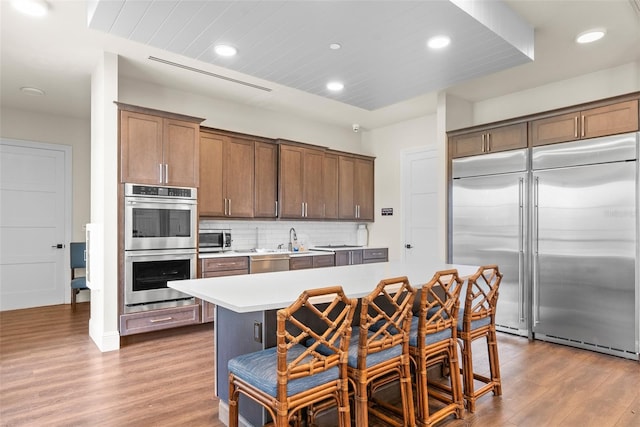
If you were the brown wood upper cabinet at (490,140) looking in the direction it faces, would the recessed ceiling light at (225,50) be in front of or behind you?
in front

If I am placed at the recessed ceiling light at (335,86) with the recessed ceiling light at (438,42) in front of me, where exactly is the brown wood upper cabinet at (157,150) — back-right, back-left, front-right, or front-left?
back-right

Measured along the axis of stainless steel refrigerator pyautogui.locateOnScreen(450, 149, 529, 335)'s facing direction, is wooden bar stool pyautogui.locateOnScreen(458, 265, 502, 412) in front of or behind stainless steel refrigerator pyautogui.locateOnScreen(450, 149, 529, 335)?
in front

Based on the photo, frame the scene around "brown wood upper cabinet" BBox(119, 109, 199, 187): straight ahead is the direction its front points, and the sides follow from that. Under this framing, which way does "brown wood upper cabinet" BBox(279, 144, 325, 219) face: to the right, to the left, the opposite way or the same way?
the same way

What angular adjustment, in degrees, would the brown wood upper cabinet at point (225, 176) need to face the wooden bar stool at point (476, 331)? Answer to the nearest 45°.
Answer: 0° — it already faces it

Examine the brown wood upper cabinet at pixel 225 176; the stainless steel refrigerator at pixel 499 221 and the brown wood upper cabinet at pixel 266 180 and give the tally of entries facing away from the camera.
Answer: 0

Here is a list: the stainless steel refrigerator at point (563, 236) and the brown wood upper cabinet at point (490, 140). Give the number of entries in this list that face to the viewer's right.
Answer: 0

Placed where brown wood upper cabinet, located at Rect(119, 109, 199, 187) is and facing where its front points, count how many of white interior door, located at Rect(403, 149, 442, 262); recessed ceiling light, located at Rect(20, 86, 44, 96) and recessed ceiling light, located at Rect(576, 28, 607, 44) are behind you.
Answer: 1

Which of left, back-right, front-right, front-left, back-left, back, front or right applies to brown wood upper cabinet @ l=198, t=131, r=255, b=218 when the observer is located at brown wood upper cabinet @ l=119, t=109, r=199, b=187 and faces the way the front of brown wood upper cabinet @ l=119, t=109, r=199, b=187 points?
left

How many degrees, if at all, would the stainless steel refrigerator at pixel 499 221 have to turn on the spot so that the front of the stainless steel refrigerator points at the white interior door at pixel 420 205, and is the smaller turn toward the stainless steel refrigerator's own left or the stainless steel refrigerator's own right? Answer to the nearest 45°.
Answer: approximately 90° to the stainless steel refrigerator's own right

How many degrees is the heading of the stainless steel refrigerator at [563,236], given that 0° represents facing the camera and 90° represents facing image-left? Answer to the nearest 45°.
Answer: approximately 45°

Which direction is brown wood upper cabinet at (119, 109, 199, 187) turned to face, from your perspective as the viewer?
facing the viewer and to the right of the viewer

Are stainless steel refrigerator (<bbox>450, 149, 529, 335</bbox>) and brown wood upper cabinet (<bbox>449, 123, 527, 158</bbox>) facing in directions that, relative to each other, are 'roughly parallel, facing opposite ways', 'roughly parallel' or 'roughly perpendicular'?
roughly parallel

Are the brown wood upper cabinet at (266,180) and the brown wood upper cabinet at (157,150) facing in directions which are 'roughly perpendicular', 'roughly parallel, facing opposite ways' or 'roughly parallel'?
roughly parallel

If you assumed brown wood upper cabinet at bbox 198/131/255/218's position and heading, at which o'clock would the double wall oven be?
The double wall oven is roughly at 3 o'clock from the brown wood upper cabinet.

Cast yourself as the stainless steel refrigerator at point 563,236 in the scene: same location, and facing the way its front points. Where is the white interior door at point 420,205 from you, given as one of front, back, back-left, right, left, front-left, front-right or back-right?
right

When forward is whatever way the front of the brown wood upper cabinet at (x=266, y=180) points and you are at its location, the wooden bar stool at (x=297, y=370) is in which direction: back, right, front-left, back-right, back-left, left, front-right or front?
front-right

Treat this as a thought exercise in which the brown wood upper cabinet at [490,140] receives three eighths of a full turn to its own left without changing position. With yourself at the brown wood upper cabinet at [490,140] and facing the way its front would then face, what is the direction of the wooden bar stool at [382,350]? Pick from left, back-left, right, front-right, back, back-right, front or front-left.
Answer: right

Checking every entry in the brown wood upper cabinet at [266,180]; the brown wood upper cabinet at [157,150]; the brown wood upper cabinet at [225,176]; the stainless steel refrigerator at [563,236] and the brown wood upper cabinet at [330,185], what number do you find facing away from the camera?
0
